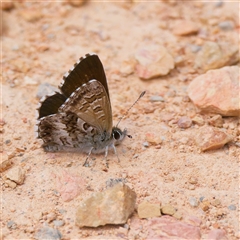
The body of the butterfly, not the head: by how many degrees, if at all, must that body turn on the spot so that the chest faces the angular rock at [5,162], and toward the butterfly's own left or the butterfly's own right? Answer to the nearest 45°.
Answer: approximately 135° to the butterfly's own right

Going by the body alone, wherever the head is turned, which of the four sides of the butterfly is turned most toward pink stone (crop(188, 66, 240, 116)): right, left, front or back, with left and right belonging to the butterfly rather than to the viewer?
front

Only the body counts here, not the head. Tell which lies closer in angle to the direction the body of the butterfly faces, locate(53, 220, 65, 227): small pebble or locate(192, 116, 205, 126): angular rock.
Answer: the angular rock

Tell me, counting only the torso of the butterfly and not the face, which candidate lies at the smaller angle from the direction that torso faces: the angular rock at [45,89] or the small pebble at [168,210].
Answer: the small pebble

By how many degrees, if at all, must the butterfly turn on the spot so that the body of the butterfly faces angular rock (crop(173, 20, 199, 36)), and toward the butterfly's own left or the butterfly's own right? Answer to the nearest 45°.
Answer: approximately 45° to the butterfly's own left

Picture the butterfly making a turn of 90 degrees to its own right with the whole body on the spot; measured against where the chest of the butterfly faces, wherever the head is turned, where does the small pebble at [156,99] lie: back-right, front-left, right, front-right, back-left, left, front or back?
back-left

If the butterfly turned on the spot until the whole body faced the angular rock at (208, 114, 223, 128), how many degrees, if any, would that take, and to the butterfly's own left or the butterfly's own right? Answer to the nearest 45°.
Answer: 0° — it already faces it

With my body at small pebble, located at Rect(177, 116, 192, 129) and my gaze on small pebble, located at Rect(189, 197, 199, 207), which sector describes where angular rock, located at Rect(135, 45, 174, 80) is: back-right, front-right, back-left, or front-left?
back-right

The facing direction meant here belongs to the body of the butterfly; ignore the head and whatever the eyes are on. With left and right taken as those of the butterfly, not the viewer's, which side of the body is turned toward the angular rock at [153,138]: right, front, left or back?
front

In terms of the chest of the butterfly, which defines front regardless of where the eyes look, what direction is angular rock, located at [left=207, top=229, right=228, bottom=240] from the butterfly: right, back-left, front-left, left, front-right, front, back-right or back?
front-right

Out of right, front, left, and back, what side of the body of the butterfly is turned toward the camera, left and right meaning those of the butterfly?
right

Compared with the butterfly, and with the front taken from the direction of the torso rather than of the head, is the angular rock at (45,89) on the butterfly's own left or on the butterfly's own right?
on the butterfly's own left

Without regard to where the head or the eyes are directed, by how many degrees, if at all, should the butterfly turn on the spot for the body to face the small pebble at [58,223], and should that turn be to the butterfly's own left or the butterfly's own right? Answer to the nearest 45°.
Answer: approximately 90° to the butterfly's own right

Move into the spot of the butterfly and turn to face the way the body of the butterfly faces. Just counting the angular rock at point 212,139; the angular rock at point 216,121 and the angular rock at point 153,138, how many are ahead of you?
3
